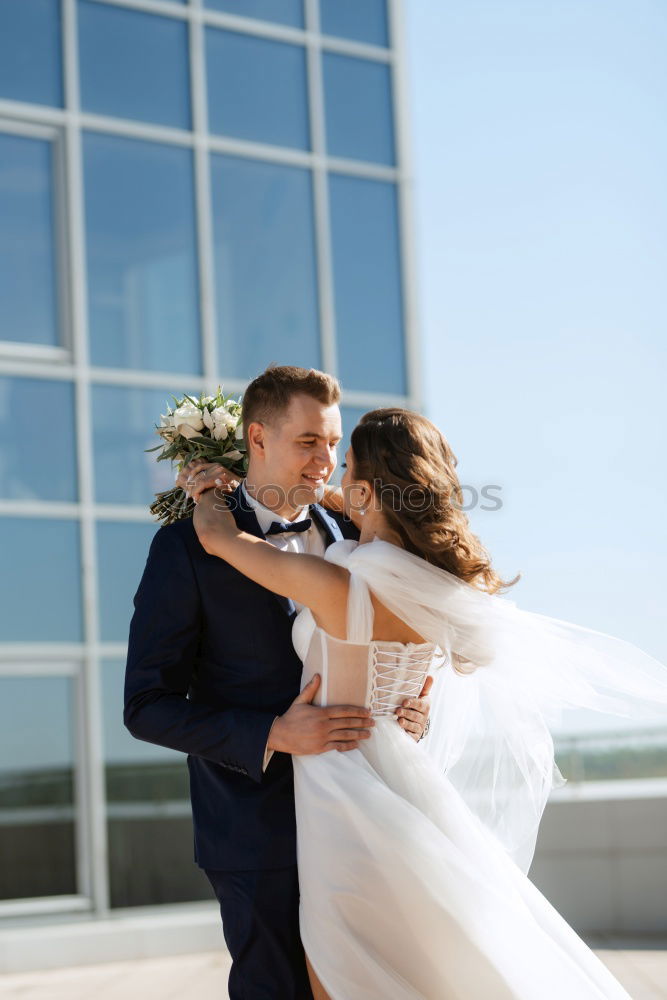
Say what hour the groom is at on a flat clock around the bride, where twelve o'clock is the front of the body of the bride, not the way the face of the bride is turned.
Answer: The groom is roughly at 11 o'clock from the bride.

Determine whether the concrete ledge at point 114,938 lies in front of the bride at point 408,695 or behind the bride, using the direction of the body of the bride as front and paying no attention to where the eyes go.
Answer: in front

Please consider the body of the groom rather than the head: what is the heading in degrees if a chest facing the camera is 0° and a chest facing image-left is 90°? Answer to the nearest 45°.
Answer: approximately 315°

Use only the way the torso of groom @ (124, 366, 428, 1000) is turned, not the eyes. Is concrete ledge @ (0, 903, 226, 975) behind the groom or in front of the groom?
behind

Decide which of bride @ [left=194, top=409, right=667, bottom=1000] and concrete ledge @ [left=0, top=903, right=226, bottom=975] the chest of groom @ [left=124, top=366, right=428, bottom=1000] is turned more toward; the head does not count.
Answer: the bride

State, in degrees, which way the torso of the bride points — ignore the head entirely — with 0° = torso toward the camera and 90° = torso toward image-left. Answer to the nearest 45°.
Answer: approximately 135°

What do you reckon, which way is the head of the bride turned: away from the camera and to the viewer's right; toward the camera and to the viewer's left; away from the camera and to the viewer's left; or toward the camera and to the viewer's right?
away from the camera and to the viewer's left

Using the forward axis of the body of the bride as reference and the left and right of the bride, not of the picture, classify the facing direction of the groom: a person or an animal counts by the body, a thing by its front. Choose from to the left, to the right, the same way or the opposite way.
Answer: the opposite way

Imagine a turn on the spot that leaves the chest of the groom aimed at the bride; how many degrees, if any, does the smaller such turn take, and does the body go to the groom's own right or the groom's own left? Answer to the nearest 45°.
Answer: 0° — they already face them
